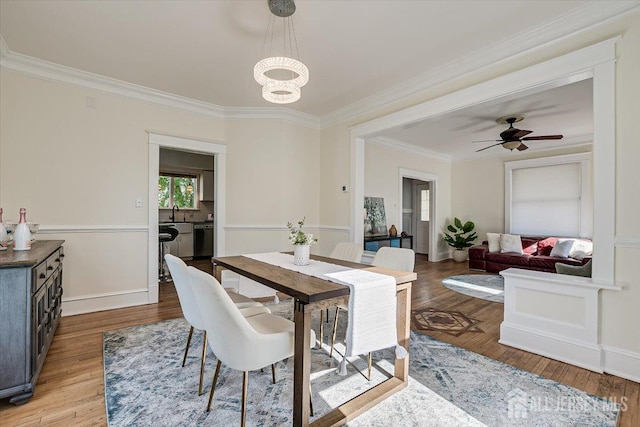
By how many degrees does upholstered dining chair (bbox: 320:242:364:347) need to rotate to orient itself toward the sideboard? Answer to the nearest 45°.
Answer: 0° — it already faces it

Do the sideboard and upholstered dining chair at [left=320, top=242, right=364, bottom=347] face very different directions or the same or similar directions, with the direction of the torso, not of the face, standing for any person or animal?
very different directions

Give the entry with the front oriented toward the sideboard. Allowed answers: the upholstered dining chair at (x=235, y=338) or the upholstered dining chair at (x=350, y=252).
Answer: the upholstered dining chair at (x=350, y=252)

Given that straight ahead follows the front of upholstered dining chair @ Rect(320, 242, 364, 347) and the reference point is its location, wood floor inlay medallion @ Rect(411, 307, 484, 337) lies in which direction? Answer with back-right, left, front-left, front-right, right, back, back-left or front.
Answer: back-left

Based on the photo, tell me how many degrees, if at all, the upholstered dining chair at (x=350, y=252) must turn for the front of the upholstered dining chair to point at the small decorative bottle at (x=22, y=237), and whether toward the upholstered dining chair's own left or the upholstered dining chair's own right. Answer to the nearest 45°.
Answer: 0° — it already faces it

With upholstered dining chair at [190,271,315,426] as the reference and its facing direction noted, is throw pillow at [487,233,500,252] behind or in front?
in front

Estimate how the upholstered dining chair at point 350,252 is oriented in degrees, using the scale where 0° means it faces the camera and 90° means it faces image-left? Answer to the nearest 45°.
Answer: approximately 45°

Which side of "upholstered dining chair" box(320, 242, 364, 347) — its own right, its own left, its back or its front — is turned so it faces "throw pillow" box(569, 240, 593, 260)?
back

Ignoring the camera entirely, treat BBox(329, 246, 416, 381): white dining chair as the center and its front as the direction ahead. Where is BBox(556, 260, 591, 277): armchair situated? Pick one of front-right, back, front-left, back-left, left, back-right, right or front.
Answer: back-left

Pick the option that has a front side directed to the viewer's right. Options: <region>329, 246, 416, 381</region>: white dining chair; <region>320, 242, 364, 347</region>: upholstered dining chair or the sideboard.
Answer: the sideboard

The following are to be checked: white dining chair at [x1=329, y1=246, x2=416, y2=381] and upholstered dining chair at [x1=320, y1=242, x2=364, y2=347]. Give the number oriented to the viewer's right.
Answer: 0

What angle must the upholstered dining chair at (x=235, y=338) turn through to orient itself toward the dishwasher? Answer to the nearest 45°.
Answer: approximately 45° to its left

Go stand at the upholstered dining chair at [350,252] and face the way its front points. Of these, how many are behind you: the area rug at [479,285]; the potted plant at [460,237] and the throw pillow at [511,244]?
3

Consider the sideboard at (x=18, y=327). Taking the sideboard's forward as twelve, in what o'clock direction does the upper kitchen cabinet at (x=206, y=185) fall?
The upper kitchen cabinet is roughly at 10 o'clock from the sideboard.

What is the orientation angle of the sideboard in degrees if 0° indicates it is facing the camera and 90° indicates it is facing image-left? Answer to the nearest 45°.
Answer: approximately 270°

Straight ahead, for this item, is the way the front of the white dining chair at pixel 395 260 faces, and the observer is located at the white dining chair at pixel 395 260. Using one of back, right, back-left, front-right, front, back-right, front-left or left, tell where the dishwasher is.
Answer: right
